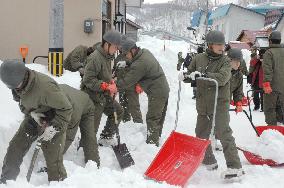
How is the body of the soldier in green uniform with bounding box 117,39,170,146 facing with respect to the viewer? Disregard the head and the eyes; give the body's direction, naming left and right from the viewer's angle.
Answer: facing to the left of the viewer

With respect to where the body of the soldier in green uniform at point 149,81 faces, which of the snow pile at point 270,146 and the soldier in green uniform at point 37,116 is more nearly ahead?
the soldier in green uniform

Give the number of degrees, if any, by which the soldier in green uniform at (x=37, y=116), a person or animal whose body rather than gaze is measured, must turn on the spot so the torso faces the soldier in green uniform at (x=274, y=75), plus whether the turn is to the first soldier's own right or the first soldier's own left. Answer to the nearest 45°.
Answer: approximately 180°

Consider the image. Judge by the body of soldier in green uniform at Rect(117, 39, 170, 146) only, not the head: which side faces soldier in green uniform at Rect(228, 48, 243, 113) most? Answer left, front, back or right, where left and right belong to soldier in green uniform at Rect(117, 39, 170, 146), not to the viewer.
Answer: back
